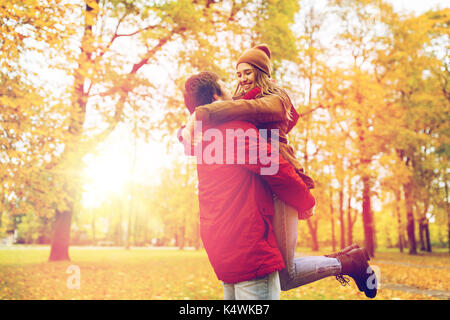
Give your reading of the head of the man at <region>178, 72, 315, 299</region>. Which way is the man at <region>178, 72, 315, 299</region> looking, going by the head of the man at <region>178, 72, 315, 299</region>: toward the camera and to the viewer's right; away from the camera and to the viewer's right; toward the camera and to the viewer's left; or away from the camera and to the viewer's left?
away from the camera and to the viewer's right

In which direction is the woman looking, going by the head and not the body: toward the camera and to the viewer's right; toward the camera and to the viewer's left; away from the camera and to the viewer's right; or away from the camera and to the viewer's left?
toward the camera and to the viewer's left

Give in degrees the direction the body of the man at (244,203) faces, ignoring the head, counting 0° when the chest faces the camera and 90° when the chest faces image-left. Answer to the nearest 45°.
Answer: approximately 225°

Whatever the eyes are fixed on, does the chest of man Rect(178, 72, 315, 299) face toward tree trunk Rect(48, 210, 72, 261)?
no

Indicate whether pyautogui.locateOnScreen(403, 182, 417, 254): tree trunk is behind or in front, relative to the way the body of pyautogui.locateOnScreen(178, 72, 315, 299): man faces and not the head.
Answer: in front
